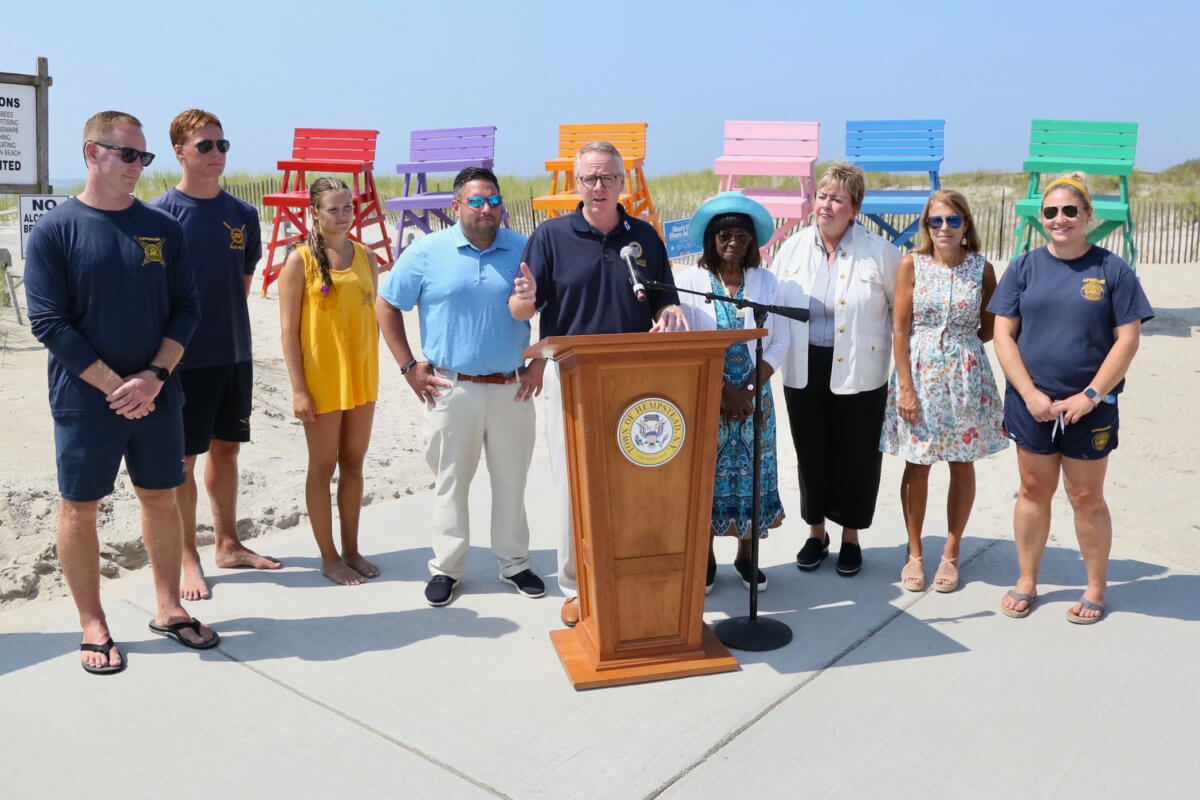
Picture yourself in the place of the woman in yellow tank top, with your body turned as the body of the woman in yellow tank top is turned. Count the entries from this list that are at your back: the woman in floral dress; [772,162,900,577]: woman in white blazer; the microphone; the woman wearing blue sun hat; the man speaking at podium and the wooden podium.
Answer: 0

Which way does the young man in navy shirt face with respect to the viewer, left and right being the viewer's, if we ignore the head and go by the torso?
facing the viewer and to the right of the viewer

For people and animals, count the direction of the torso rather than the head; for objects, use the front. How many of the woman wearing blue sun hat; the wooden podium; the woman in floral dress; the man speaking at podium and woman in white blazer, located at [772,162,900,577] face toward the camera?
5

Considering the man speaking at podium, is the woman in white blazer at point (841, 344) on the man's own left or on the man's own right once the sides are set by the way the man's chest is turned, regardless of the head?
on the man's own left

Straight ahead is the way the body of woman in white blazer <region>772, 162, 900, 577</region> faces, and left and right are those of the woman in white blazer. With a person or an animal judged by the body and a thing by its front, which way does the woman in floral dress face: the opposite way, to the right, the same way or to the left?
the same way

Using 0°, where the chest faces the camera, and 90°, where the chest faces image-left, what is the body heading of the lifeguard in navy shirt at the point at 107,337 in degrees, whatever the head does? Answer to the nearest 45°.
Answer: approximately 315°

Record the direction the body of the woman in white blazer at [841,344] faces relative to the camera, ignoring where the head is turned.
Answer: toward the camera

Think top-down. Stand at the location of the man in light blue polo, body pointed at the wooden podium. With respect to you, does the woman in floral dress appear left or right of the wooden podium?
left

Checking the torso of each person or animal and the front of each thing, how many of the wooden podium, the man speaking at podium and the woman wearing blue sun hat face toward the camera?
3

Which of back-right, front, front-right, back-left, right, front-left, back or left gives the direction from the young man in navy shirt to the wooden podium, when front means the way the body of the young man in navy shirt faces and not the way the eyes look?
front

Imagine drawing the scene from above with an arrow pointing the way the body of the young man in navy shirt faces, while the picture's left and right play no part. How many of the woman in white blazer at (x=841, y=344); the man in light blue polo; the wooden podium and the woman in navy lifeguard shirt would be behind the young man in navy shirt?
0

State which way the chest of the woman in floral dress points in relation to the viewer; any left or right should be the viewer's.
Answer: facing the viewer

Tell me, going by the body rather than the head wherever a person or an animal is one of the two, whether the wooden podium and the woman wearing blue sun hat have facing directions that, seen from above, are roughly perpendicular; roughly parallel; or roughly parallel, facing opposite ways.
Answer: roughly parallel

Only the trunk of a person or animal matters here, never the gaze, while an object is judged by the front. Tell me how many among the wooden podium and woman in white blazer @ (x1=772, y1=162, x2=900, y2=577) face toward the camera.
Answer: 2

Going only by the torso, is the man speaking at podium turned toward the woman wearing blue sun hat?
no

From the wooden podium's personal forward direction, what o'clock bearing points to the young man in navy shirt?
The young man in navy shirt is roughly at 4 o'clock from the wooden podium.

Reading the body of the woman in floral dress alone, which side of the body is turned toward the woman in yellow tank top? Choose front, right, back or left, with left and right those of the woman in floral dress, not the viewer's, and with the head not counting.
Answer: right
